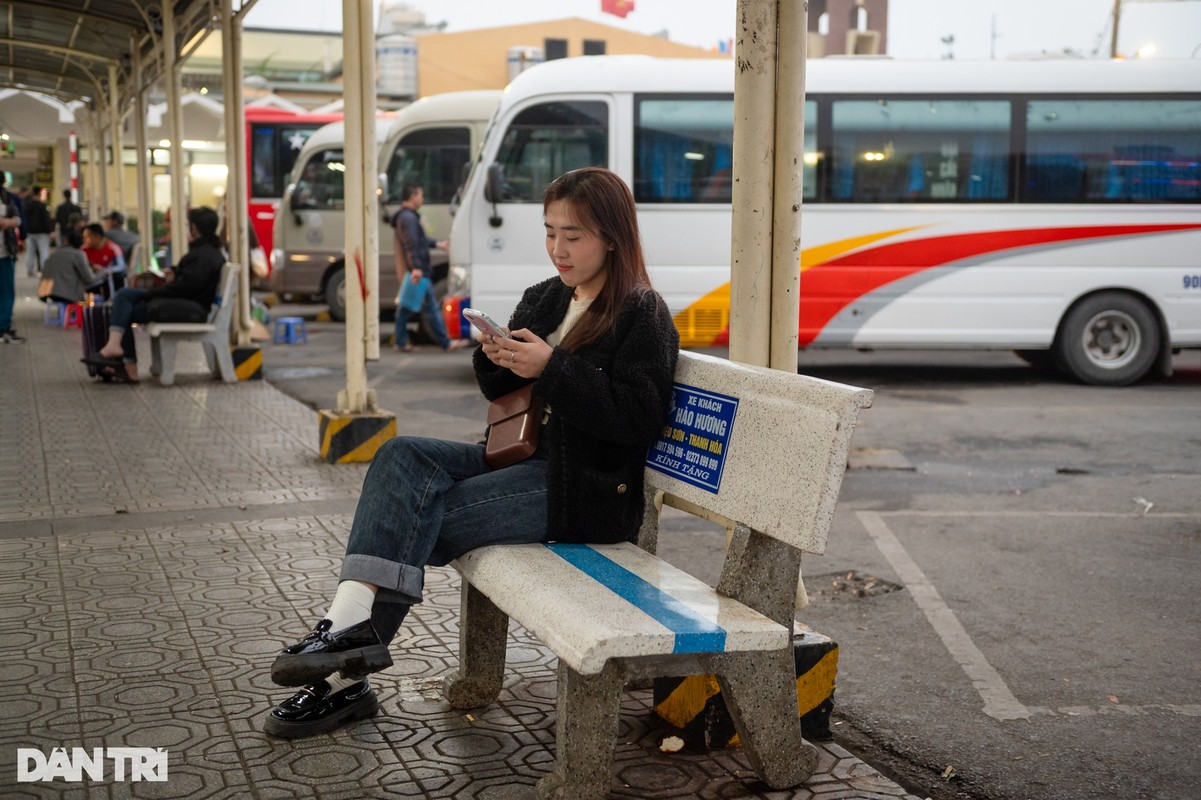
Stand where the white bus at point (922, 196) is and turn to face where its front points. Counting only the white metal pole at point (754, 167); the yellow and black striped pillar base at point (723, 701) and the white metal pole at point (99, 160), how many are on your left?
2

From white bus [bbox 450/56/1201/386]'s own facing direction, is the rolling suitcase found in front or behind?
in front

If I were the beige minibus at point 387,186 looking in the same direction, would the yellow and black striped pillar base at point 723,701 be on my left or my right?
on my left

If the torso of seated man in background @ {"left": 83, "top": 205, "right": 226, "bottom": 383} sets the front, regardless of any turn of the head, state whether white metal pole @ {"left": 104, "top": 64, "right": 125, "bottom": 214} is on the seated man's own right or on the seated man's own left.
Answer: on the seated man's own right

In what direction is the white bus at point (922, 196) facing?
to the viewer's left

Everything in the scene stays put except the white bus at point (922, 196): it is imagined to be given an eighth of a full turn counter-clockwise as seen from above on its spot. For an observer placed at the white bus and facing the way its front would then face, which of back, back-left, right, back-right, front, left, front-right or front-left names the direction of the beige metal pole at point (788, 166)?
front-left

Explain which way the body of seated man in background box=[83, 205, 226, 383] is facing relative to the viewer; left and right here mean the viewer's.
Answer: facing to the left of the viewer

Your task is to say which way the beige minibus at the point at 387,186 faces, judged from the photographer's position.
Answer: facing to the left of the viewer

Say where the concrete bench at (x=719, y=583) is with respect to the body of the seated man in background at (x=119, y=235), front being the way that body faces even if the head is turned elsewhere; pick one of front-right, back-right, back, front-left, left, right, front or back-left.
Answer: left

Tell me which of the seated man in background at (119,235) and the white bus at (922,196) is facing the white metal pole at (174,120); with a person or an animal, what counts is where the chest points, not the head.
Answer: the white bus

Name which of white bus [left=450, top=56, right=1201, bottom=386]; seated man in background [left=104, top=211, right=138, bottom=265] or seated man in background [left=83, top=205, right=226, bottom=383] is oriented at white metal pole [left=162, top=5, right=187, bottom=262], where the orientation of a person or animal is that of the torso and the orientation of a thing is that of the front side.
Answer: the white bus

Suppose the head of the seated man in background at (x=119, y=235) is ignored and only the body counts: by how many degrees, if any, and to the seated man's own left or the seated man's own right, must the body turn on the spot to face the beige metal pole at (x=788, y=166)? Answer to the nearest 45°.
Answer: approximately 90° to the seated man's own left
